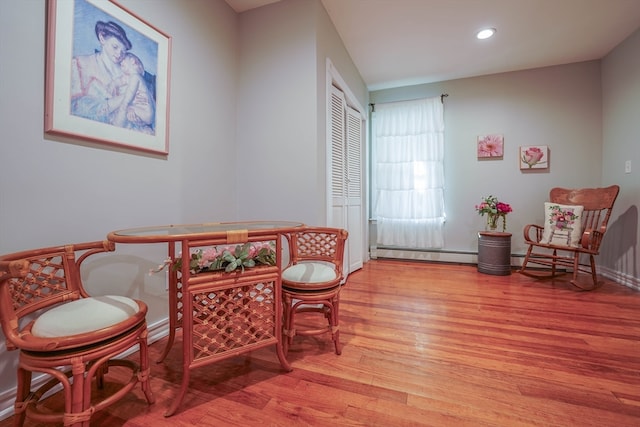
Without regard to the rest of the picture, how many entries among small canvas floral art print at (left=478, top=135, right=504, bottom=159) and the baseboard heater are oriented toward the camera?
2

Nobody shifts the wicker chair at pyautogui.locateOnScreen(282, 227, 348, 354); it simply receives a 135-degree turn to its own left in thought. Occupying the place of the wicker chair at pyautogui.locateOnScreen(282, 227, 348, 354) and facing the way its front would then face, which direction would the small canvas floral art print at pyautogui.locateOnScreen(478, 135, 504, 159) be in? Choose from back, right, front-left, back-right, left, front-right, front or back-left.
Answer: front-left

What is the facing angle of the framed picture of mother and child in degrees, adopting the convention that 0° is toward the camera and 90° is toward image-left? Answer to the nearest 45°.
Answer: approximately 315°

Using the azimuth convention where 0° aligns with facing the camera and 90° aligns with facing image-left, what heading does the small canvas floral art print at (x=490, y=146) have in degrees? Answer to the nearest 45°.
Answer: approximately 0°

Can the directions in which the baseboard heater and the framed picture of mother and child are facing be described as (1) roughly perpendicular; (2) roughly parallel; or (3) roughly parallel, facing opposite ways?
roughly perpendicular

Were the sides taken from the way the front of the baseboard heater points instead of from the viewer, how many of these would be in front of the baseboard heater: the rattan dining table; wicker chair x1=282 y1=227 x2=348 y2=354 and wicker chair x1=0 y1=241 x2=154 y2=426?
3
